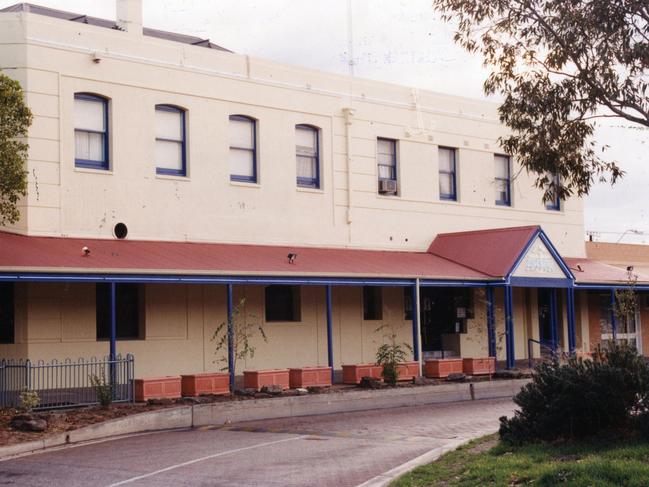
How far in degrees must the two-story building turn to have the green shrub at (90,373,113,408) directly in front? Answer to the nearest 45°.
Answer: approximately 45° to its right

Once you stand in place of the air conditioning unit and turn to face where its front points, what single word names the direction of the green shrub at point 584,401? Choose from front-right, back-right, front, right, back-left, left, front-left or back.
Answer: front-right

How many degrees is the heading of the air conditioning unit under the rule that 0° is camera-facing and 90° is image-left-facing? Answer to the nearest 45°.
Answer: approximately 315°

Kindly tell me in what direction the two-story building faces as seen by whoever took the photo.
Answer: facing the viewer and to the right of the viewer

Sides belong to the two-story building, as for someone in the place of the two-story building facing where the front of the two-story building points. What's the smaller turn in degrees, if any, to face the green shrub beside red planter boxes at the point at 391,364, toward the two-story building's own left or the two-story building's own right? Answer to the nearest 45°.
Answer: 0° — it already faces it

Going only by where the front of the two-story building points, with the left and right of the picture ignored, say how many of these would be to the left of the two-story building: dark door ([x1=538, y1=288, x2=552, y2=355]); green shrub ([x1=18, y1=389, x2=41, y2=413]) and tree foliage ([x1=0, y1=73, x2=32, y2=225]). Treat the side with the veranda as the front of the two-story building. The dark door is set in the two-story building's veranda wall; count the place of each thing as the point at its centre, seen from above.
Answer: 1

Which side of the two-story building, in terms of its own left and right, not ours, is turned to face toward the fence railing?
right

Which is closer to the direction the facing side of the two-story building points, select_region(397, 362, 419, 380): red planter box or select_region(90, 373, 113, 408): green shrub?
the red planter box

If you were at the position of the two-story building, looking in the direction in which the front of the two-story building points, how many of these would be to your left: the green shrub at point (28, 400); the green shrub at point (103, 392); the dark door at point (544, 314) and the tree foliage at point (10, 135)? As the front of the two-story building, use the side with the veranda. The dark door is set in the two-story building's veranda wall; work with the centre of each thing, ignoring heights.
1

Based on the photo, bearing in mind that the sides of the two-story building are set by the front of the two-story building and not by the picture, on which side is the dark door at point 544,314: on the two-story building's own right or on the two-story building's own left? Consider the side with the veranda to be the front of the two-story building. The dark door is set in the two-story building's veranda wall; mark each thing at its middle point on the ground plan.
on the two-story building's own left

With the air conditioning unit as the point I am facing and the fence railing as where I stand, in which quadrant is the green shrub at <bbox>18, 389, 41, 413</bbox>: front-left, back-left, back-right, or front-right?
back-right

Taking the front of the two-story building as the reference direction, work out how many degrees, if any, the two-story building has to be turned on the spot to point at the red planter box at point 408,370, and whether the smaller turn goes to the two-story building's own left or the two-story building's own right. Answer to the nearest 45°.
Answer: approximately 45° to the two-story building's own left

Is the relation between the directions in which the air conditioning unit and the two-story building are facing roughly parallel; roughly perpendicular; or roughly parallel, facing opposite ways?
roughly parallel

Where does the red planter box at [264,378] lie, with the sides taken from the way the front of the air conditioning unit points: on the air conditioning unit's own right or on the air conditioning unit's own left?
on the air conditioning unit's own right

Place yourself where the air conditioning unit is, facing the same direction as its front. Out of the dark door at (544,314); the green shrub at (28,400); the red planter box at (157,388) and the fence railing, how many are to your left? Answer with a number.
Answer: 1
